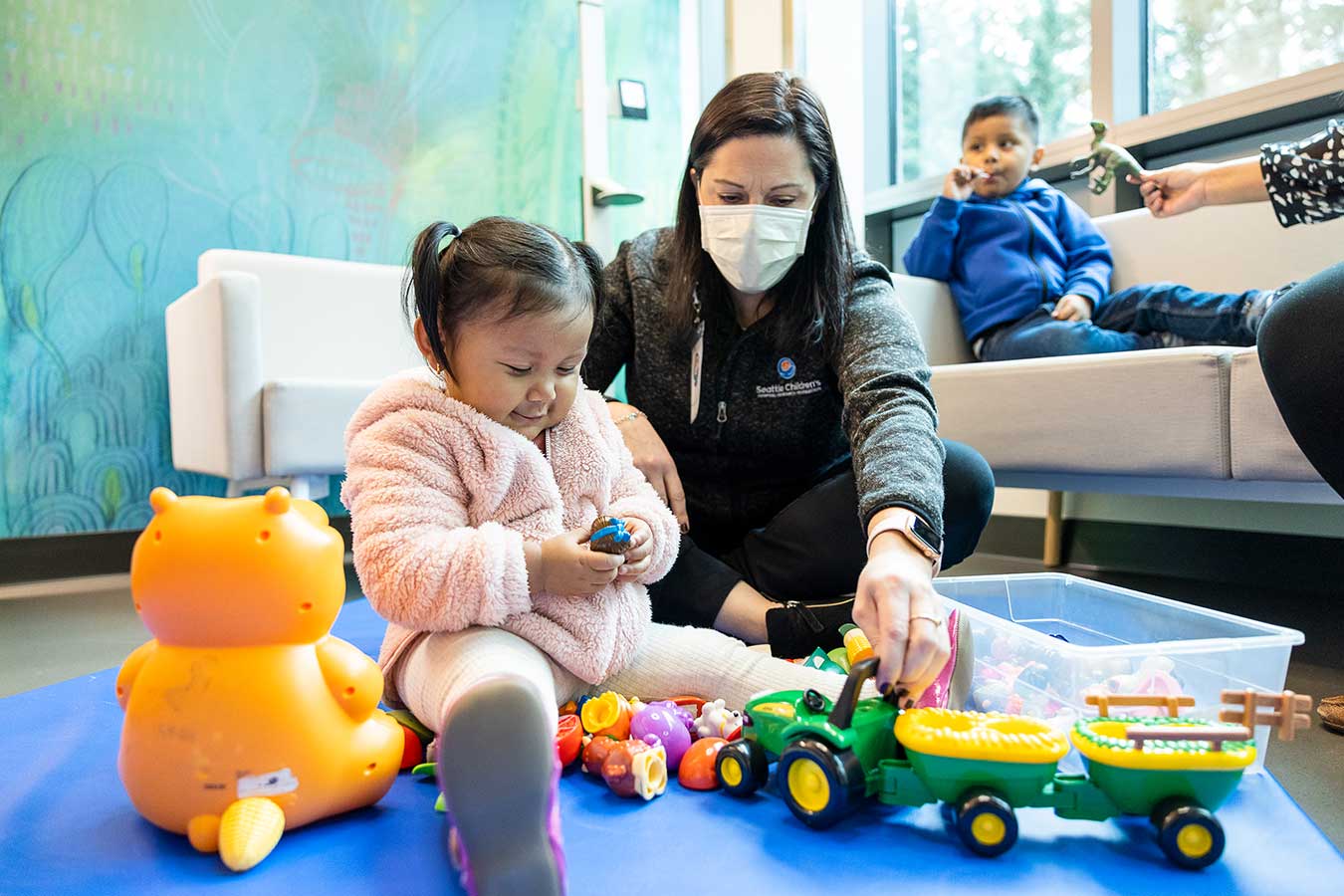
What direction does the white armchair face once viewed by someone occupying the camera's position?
facing the viewer and to the right of the viewer

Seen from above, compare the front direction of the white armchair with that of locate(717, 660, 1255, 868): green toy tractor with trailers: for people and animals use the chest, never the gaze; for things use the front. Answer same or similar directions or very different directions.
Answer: very different directions

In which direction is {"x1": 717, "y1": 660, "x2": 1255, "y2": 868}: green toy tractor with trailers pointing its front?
to the viewer's left

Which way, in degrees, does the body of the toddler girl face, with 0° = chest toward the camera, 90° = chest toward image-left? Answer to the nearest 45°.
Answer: approximately 315°

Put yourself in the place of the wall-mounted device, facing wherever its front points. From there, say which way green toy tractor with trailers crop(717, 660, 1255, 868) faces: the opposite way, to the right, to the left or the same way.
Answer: to the right

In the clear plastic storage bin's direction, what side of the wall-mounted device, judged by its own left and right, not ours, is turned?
front

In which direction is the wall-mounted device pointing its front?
toward the camera

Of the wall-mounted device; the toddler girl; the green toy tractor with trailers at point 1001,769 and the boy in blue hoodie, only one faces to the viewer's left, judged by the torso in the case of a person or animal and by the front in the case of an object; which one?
the green toy tractor with trailers
